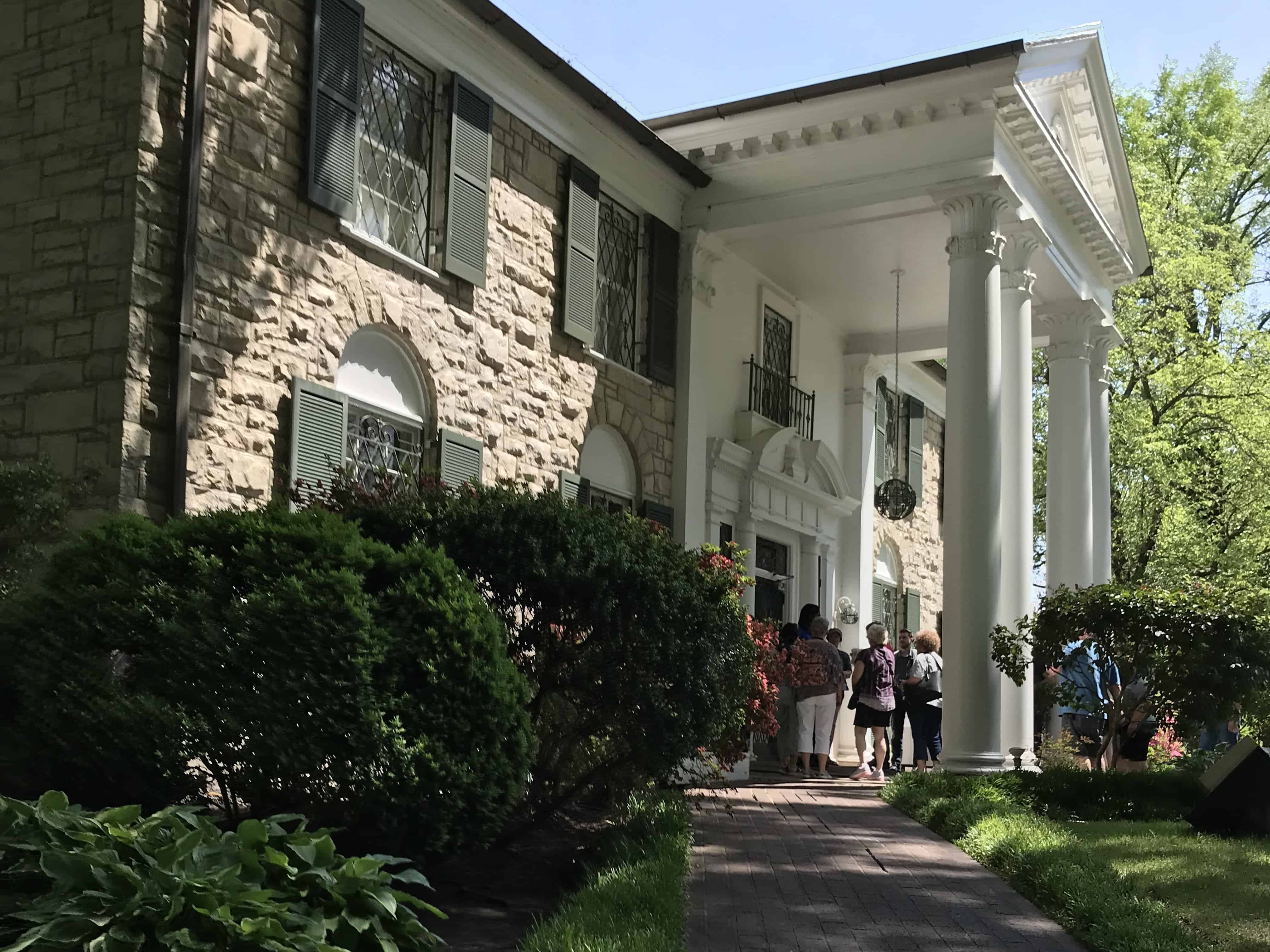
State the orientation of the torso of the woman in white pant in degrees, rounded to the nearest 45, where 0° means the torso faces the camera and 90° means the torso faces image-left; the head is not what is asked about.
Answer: approximately 180°

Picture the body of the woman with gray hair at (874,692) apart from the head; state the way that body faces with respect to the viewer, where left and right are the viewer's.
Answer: facing away from the viewer and to the left of the viewer

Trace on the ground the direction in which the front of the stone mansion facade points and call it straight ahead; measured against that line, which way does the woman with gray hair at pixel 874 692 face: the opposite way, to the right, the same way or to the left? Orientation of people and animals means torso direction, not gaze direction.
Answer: the opposite way

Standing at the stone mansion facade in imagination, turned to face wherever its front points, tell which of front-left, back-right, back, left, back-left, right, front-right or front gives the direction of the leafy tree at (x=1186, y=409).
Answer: left

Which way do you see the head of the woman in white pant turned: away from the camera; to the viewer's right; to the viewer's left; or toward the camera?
away from the camera

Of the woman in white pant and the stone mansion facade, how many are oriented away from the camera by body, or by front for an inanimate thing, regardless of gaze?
1

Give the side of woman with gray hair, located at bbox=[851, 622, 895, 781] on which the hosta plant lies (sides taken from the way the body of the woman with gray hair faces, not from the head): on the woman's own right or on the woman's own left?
on the woman's own left

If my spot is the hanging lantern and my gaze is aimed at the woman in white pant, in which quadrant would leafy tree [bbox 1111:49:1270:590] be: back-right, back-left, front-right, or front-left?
back-left

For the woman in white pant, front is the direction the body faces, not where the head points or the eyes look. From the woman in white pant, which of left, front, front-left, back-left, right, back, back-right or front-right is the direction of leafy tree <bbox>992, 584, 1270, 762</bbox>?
back-right

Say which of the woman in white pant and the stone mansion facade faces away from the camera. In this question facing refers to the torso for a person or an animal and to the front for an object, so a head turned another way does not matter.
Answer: the woman in white pant

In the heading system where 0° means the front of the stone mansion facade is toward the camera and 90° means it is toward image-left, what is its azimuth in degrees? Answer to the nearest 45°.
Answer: approximately 315°

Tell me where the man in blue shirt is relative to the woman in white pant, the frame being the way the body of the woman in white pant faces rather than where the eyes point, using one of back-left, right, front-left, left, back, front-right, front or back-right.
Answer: back-right

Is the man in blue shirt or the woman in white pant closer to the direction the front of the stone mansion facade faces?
the man in blue shirt

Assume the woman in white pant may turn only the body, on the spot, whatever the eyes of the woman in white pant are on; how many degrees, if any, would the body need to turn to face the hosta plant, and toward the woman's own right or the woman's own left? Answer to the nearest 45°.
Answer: approximately 180°
